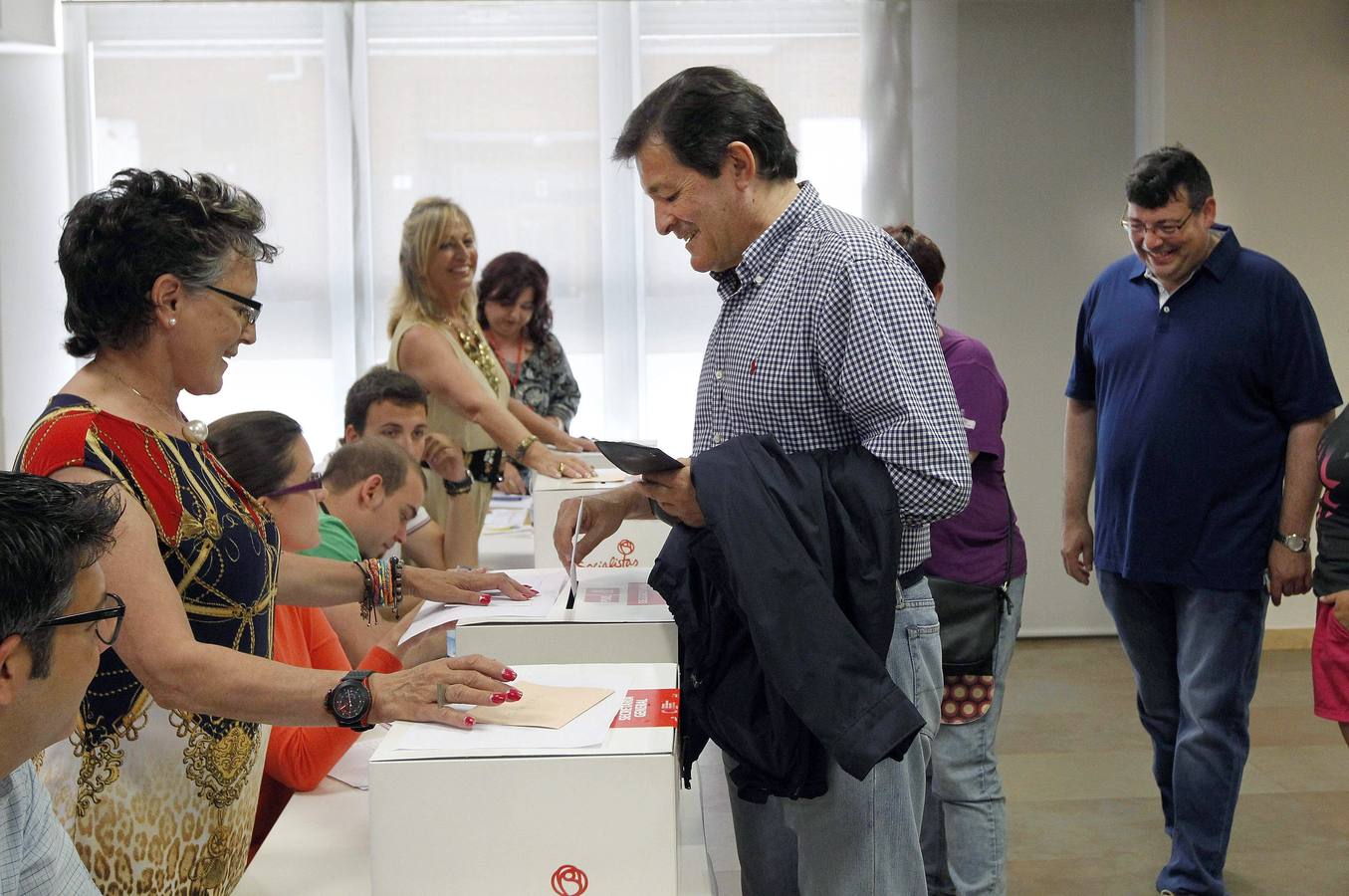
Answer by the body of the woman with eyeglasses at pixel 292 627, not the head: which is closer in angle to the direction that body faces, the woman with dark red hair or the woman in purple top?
the woman in purple top

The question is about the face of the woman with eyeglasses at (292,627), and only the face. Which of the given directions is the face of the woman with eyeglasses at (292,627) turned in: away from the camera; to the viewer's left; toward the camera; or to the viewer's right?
to the viewer's right

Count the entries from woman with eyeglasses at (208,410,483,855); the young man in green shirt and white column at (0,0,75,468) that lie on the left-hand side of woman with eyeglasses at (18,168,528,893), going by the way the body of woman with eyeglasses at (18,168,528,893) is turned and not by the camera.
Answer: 3

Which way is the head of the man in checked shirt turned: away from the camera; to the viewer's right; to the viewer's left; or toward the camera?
to the viewer's left

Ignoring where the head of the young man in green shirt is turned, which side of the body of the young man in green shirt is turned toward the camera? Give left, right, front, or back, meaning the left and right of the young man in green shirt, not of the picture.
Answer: right

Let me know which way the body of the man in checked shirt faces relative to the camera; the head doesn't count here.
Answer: to the viewer's left

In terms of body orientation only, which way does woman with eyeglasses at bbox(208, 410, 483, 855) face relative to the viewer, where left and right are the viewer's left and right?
facing to the right of the viewer

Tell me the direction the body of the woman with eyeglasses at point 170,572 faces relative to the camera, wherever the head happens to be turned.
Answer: to the viewer's right

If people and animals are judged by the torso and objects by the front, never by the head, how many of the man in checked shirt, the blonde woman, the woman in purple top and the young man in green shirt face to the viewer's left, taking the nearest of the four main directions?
2

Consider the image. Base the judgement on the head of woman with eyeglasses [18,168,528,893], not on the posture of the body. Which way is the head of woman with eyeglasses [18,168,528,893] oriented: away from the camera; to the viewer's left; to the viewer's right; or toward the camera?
to the viewer's right
